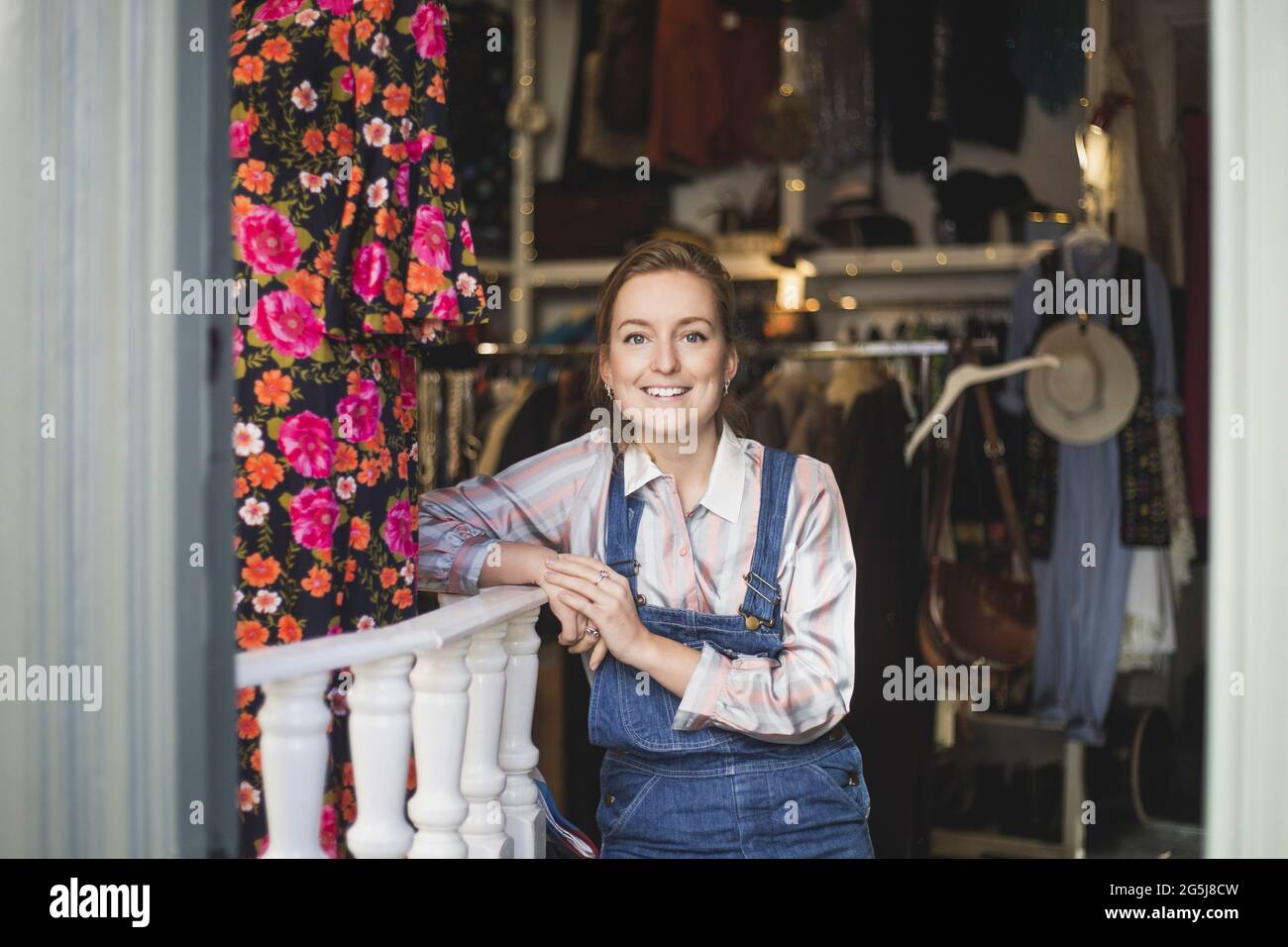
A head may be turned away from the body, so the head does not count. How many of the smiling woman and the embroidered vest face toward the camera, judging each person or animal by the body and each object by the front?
2

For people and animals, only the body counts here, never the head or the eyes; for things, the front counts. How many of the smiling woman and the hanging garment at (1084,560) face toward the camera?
2

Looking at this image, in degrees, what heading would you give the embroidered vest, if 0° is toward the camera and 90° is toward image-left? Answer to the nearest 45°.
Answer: approximately 0°

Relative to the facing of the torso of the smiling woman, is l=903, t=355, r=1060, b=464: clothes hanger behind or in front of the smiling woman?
behind

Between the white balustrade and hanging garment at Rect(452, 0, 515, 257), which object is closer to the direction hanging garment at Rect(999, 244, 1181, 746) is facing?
the white balustrade

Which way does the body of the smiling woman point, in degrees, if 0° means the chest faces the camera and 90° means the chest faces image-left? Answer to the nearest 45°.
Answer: approximately 0°
